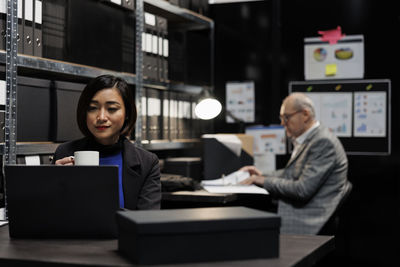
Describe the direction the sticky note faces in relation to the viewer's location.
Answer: facing the viewer

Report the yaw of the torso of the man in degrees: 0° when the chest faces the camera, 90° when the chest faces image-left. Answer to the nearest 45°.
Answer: approximately 90°

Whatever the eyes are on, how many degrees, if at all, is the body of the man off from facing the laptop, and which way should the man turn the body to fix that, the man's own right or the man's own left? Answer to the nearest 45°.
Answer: approximately 90° to the man's own left

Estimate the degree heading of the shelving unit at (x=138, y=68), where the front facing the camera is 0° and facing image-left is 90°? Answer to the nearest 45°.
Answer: approximately 315°

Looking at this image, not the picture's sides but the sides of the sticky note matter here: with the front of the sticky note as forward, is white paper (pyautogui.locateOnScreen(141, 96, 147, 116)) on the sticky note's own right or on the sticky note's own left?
on the sticky note's own right

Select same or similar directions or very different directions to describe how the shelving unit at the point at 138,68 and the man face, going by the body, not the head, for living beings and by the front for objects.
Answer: very different directions

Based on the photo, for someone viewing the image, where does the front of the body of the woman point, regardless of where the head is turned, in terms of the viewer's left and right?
facing the viewer and to the left of the viewer

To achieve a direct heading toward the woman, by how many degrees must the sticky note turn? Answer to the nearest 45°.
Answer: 0° — it already faces them

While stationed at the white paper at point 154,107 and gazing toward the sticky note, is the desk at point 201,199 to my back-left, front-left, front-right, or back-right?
front-right

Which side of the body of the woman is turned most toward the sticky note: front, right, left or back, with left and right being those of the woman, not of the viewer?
back

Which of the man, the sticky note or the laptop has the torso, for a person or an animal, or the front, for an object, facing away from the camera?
the laptop

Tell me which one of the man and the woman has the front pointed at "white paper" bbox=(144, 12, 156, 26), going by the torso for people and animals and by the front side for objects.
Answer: the man

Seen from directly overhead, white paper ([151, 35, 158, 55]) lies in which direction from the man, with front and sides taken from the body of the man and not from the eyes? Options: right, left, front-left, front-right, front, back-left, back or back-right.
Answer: front

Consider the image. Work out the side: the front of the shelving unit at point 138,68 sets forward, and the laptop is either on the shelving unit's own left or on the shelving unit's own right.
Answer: on the shelving unit's own right

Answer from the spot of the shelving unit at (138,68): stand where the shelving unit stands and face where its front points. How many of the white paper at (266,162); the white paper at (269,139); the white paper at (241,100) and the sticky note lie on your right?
0

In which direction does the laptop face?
away from the camera

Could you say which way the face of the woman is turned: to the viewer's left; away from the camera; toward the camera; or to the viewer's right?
toward the camera
